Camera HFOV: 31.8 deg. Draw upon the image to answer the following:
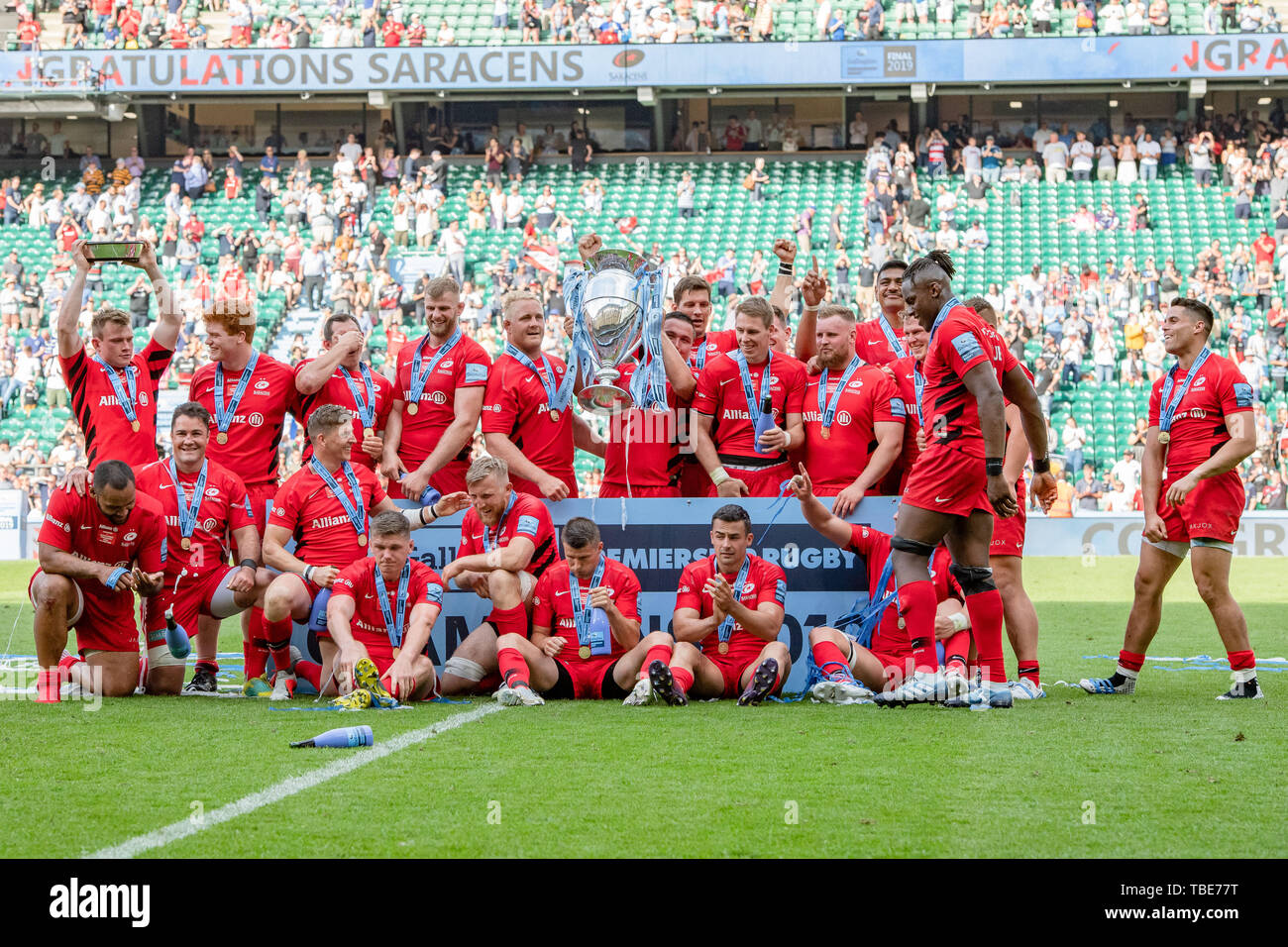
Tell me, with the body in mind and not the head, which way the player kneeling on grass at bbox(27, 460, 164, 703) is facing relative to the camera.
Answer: toward the camera

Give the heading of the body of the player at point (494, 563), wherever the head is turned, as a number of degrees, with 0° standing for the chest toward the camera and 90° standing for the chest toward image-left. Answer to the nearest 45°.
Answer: approximately 45°

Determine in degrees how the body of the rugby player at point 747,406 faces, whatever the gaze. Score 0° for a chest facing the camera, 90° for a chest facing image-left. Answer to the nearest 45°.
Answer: approximately 0°

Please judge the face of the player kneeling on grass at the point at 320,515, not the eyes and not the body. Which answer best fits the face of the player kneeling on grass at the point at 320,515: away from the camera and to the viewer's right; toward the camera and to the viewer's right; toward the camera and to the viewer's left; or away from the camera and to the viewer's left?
toward the camera and to the viewer's right

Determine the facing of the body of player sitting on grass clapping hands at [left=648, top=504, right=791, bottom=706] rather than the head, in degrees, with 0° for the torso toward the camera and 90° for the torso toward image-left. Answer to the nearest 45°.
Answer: approximately 0°

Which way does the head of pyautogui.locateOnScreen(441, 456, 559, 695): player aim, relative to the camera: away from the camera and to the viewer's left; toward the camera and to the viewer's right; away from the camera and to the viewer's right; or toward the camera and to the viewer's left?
toward the camera and to the viewer's left

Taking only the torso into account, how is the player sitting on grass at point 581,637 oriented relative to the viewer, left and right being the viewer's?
facing the viewer
